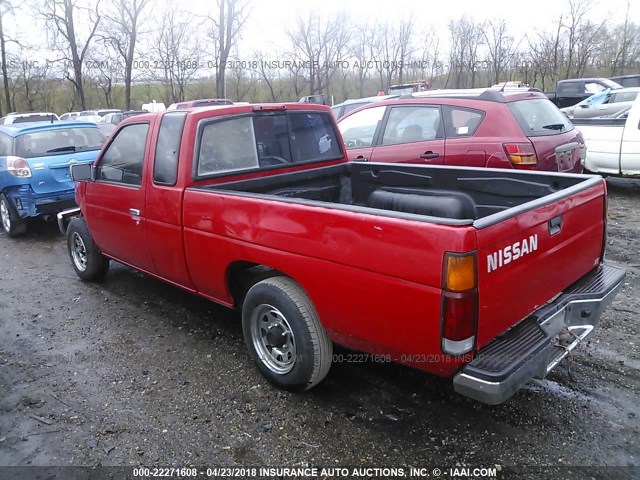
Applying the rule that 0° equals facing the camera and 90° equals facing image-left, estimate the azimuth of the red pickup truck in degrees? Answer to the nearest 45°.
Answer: approximately 135°

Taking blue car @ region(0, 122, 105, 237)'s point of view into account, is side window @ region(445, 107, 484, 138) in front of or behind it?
behind

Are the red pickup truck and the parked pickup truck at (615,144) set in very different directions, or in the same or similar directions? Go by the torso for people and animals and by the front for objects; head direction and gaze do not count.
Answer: very different directions

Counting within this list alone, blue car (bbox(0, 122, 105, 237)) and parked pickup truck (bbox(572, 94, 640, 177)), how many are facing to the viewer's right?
1

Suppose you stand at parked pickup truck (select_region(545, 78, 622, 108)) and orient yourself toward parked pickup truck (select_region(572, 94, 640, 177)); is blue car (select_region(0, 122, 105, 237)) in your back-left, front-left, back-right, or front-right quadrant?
front-right

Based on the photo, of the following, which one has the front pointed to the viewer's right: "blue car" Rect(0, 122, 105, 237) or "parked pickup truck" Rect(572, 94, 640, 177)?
the parked pickup truck

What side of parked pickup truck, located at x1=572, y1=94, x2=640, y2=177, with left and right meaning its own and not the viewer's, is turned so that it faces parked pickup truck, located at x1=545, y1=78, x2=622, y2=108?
left

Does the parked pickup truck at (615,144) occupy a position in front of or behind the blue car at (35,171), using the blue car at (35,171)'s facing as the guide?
behind

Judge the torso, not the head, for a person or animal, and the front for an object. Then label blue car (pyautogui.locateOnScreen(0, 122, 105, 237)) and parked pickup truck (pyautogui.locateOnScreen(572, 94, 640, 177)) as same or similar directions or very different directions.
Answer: very different directions

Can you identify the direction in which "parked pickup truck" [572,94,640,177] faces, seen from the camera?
facing to the right of the viewer

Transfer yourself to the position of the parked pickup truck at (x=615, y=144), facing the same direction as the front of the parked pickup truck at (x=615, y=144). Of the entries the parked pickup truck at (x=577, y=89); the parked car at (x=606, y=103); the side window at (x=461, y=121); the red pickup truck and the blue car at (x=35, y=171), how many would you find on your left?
2

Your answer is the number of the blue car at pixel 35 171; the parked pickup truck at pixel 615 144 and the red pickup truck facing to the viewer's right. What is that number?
1

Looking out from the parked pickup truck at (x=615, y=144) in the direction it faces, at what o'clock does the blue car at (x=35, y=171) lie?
The blue car is roughly at 5 o'clock from the parked pickup truck.

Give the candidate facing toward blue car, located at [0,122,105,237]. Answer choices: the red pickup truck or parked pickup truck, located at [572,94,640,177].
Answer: the red pickup truck

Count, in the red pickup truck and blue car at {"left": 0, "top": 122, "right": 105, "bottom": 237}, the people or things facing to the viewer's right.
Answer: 0

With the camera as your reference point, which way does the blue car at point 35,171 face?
facing away from the viewer and to the left of the viewer

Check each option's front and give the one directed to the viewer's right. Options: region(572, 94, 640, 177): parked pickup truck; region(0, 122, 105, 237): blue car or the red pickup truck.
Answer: the parked pickup truck
